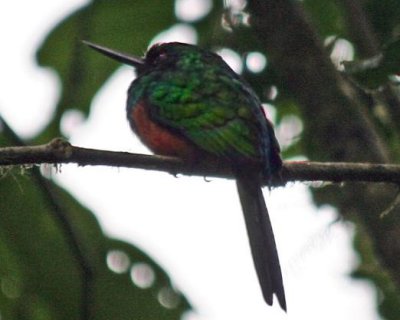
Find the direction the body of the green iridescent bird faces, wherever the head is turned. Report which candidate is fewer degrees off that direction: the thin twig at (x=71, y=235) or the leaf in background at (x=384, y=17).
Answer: the thin twig

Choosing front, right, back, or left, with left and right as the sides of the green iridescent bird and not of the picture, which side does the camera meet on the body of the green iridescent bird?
left

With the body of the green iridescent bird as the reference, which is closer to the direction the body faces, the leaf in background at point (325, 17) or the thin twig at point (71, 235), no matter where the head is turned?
the thin twig

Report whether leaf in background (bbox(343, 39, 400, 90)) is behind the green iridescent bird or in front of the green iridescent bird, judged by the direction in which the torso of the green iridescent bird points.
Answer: behind

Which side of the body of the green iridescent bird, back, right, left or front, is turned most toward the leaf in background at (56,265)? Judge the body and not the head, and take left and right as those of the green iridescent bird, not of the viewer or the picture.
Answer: front

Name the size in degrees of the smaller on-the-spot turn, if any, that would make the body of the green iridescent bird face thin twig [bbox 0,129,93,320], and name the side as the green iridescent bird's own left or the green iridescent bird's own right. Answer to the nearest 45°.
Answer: approximately 45° to the green iridescent bird's own left
